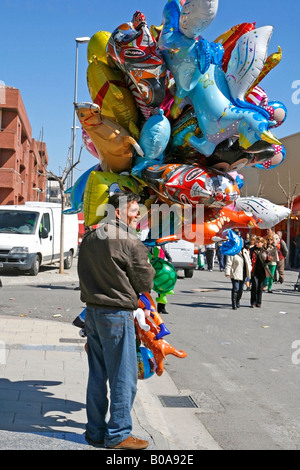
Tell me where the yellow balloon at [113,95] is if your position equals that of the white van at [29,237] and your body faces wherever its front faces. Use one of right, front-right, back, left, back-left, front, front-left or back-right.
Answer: front-left

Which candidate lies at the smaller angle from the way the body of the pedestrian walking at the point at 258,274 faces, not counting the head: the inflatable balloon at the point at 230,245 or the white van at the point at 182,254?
the inflatable balloon

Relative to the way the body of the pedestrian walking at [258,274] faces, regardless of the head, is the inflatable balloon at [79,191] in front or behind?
in front

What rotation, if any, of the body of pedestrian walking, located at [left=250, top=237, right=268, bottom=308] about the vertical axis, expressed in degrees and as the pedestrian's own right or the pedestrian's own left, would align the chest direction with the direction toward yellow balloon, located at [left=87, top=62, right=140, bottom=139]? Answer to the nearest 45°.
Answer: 0° — they already face it

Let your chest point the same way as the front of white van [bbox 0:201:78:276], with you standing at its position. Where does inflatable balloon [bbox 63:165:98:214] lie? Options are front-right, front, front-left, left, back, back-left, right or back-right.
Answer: front-left

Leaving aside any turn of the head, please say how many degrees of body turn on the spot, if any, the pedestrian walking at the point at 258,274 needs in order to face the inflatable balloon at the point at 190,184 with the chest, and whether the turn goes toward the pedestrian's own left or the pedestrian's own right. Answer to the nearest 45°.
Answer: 0° — they already face it

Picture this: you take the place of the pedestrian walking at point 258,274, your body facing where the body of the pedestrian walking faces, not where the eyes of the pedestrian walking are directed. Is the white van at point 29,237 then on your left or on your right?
on your right
